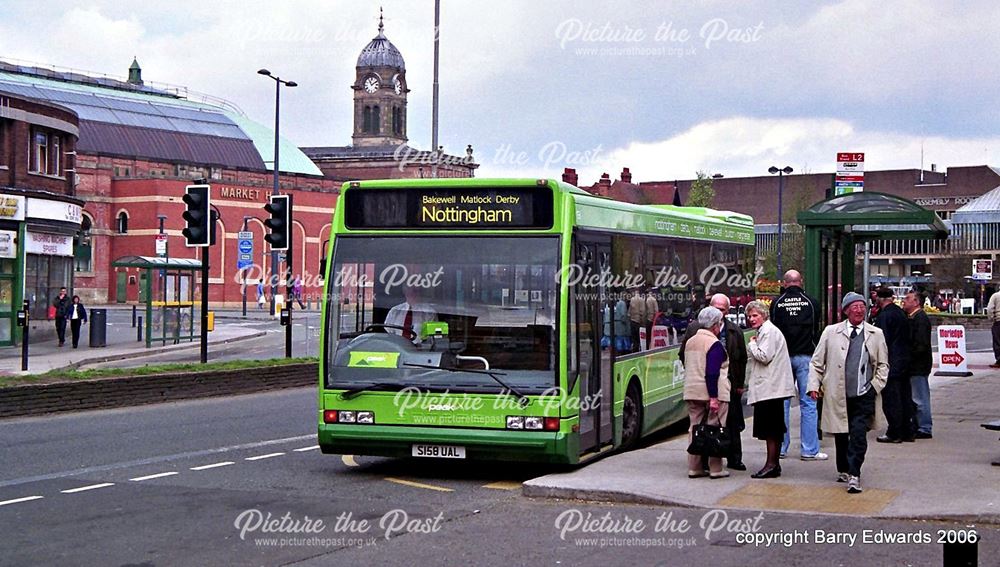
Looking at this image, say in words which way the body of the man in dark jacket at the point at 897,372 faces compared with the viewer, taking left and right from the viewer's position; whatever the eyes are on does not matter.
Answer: facing to the left of the viewer

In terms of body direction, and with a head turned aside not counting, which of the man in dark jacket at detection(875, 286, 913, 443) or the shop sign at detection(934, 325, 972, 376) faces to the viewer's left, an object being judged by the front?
the man in dark jacket

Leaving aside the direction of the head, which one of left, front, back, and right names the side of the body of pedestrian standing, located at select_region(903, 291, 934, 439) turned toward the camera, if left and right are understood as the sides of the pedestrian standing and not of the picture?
left

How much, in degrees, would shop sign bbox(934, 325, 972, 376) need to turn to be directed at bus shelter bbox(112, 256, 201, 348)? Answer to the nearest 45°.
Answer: approximately 90° to its right

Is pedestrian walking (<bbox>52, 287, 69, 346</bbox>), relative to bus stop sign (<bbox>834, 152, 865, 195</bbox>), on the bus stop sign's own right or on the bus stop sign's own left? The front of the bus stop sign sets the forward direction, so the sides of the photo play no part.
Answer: on the bus stop sign's own right

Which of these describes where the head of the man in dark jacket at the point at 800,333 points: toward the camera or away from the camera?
away from the camera

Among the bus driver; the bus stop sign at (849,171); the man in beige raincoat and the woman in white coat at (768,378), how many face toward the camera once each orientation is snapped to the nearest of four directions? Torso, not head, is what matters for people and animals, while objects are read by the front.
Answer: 3

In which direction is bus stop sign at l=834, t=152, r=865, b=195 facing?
toward the camera

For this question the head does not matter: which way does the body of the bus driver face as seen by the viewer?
toward the camera

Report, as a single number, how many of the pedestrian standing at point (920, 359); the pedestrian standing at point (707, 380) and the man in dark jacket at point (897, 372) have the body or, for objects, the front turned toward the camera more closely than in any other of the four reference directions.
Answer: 0

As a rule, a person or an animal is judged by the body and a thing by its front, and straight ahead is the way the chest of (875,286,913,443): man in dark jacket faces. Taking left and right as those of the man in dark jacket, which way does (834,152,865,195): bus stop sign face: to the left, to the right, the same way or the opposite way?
to the left
